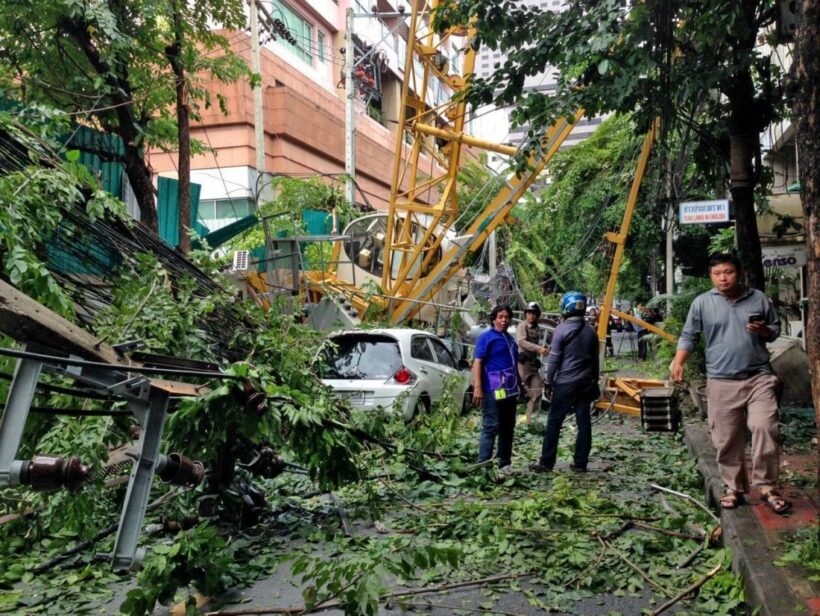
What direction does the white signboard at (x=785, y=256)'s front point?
toward the camera

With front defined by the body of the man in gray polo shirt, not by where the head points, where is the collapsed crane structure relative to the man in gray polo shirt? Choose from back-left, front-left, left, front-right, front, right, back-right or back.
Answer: back-right

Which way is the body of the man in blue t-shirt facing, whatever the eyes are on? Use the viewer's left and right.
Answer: facing the viewer and to the right of the viewer

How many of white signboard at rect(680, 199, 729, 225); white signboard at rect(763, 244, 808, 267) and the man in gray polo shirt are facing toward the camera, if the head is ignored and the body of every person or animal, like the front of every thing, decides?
3

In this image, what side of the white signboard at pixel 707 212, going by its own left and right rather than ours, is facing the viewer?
front

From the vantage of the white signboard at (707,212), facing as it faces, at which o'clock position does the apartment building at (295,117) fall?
The apartment building is roughly at 4 o'clock from the white signboard.

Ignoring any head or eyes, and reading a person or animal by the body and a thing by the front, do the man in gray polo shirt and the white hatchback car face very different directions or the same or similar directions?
very different directions

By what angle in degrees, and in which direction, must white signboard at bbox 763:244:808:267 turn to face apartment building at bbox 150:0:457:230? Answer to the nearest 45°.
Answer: approximately 135° to its right

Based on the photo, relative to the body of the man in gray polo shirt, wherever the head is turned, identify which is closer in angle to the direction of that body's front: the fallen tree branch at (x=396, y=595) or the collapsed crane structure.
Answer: the fallen tree branch

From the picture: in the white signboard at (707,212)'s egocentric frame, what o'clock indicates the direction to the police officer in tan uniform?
The police officer in tan uniform is roughly at 2 o'clock from the white signboard.

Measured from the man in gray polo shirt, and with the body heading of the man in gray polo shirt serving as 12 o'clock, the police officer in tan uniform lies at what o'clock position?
The police officer in tan uniform is roughly at 5 o'clock from the man in gray polo shirt.

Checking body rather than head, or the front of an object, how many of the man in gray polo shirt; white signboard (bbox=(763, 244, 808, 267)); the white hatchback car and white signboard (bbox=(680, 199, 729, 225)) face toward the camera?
3

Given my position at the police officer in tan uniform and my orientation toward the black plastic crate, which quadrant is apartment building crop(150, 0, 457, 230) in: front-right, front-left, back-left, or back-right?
back-left
